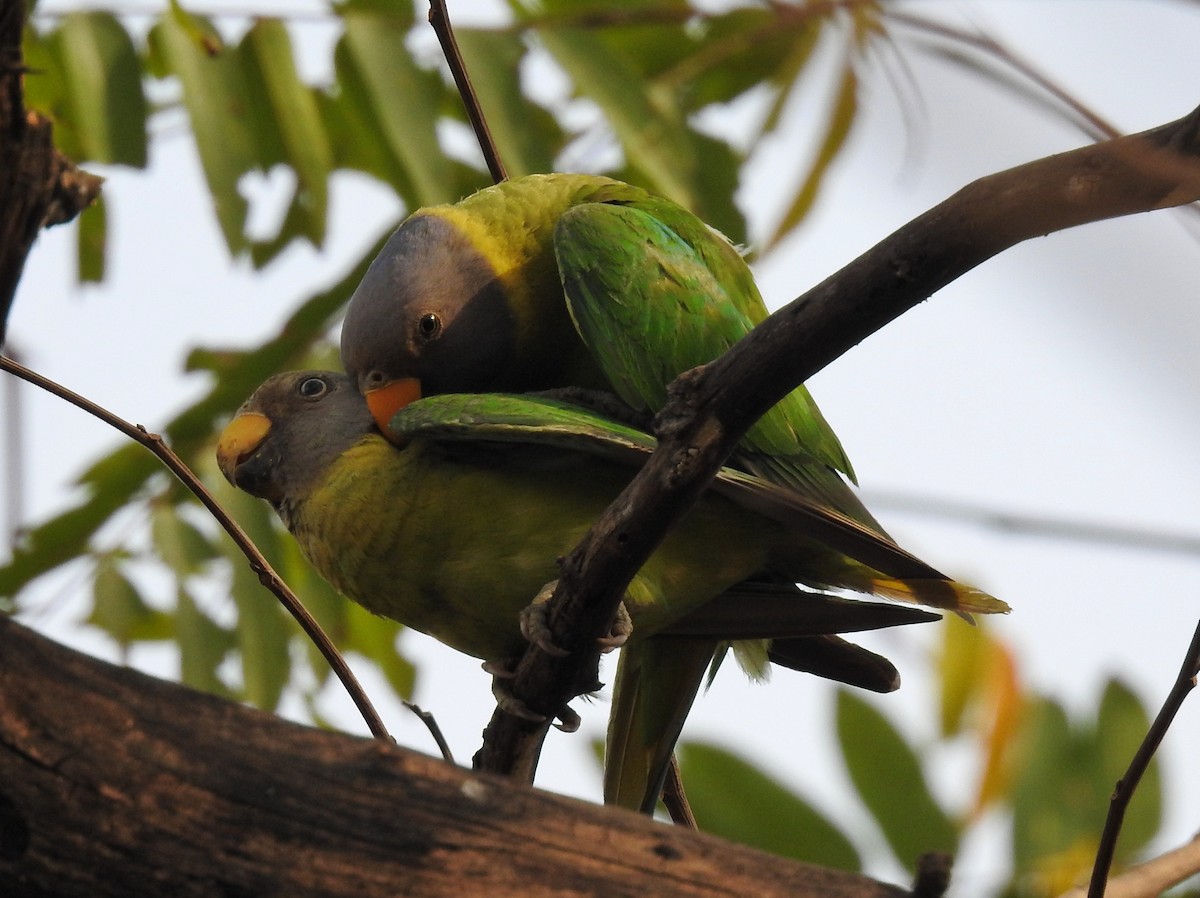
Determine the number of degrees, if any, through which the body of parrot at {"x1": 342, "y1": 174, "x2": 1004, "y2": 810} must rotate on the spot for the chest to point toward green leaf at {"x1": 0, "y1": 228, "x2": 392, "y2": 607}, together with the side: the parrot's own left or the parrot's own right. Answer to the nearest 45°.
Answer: approximately 45° to the parrot's own right

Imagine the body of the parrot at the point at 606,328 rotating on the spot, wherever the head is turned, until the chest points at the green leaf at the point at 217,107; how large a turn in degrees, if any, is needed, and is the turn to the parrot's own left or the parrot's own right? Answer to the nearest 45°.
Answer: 0° — it already faces it

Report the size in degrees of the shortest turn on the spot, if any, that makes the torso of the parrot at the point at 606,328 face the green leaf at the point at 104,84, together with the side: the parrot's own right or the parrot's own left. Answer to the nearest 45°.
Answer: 0° — it already faces it

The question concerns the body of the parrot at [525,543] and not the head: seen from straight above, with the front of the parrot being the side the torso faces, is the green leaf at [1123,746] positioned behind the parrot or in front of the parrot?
behind

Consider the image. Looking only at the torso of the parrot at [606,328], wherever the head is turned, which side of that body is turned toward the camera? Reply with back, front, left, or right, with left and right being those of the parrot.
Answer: left

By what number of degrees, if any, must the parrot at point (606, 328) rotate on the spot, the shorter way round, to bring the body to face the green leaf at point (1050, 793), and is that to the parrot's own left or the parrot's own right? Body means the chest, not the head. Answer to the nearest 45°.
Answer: approximately 135° to the parrot's own right

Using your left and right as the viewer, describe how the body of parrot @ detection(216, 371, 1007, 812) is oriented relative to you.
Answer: facing to the left of the viewer
